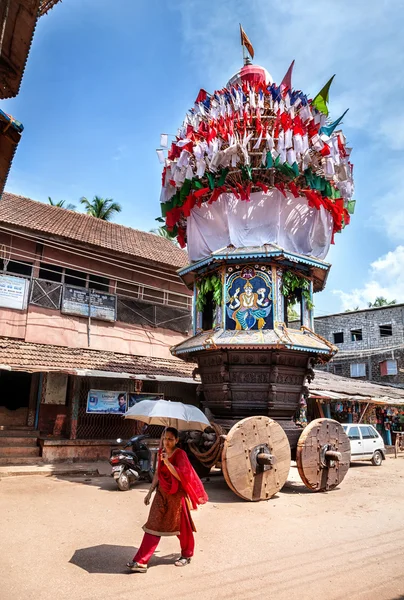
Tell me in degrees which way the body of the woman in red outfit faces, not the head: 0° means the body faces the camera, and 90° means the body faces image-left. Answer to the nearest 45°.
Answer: approximately 45°

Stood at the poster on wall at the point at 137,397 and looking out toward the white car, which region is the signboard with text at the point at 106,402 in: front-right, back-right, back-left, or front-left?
back-right

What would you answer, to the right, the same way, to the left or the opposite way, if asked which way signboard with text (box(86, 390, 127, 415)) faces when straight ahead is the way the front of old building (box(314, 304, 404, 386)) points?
to the left

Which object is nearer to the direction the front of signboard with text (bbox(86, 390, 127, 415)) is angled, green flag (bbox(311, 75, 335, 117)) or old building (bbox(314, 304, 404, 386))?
the green flag

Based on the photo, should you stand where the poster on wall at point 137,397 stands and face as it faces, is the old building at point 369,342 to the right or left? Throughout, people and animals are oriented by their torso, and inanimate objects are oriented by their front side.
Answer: on its left

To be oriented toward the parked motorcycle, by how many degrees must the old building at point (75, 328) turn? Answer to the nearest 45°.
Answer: approximately 45° to its right

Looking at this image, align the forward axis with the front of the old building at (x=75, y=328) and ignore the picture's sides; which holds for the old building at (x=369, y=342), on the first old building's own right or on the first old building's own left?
on the first old building's own left

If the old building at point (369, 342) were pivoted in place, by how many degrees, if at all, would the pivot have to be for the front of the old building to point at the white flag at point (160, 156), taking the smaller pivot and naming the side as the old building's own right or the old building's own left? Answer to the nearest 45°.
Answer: approximately 45° to the old building's own left

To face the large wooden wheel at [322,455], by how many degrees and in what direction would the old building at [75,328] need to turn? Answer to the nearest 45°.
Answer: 0° — it already faces it

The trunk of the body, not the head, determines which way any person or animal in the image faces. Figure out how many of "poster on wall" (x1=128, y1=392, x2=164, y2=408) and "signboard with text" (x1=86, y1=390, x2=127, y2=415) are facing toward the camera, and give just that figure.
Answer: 2

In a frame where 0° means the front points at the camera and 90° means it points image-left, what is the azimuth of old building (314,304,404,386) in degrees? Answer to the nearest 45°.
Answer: approximately 45°
